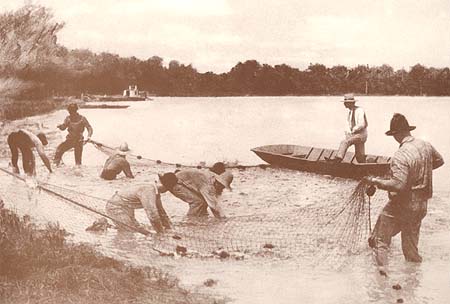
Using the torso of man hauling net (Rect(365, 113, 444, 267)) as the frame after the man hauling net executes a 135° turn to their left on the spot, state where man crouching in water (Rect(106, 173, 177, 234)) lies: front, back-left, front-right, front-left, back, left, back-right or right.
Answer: right

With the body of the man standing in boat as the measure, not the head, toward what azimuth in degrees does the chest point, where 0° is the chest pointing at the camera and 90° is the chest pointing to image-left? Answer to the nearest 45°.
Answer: approximately 45°

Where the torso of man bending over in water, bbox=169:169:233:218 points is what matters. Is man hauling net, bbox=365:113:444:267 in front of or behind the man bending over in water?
in front

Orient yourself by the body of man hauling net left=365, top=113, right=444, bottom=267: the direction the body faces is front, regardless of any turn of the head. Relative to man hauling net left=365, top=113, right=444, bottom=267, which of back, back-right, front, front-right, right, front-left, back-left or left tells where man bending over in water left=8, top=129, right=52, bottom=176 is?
front-left

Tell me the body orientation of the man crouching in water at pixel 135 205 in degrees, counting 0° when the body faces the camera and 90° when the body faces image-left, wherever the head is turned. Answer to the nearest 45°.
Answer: approximately 270°

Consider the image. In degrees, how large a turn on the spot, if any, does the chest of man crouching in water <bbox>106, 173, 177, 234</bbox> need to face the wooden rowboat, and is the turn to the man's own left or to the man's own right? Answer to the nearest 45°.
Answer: approximately 45° to the man's own left

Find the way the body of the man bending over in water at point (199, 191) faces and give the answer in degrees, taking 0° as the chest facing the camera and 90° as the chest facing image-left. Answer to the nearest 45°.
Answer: approximately 270°

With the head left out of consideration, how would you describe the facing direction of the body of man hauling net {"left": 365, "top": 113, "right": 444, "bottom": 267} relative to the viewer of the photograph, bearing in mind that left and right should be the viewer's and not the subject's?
facing away from the viewer and to the left of the viewer

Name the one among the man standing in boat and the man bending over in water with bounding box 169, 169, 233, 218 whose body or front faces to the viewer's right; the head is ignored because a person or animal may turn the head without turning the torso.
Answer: the man bending over in water
